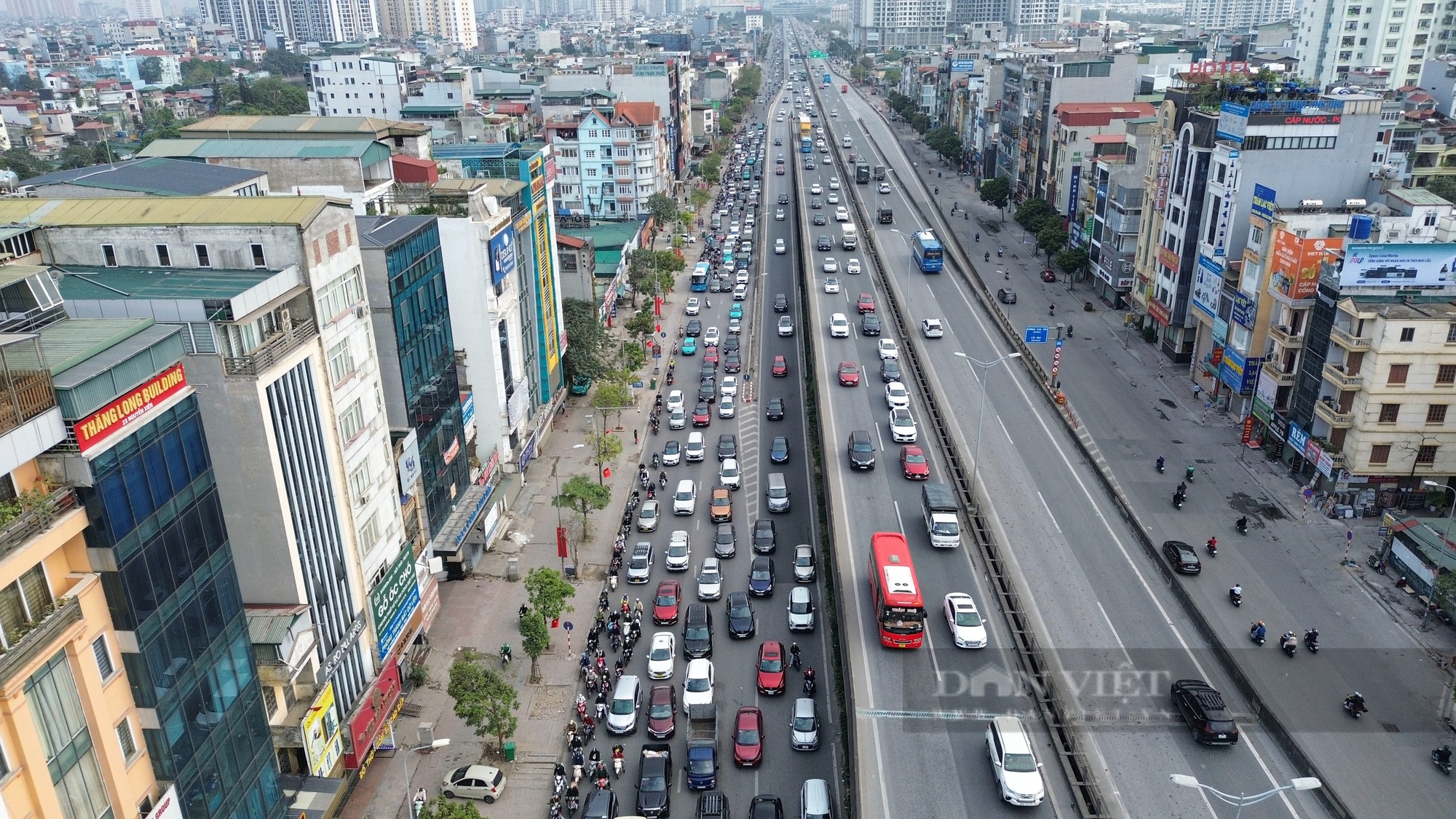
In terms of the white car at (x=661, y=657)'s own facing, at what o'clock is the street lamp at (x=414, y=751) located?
The street lamp is roughly at 2 o'clock from the white car.

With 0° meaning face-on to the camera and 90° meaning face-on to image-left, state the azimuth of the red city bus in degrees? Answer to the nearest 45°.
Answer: approximately 0°

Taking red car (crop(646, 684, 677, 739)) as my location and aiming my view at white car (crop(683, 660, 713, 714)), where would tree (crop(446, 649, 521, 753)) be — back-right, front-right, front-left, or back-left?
back-left

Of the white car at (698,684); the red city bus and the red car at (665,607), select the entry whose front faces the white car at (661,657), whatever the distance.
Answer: the red car

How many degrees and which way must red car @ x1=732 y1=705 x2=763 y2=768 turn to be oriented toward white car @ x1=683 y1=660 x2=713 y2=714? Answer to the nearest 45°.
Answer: approximately 135° to its right

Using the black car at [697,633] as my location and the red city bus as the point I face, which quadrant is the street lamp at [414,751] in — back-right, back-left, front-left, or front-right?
back-right

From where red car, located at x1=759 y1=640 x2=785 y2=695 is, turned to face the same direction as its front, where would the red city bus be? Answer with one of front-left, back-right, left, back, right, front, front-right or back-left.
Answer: left

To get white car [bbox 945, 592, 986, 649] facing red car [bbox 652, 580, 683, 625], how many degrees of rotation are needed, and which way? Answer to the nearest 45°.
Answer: approximately 90° to its right

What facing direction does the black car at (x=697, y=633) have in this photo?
toward the camera

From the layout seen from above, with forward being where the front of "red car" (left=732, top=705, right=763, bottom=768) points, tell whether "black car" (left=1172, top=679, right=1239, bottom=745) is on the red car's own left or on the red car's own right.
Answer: on the red car's own left

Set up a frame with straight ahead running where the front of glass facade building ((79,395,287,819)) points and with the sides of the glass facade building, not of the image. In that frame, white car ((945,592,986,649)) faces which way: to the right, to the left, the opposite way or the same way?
to the right

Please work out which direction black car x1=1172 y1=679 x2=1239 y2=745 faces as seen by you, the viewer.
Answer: facing away from the viewer and to the left of the viewer

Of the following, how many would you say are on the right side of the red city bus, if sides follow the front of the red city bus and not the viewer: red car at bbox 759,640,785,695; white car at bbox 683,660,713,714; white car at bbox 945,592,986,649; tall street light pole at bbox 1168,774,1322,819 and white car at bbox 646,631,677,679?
3
